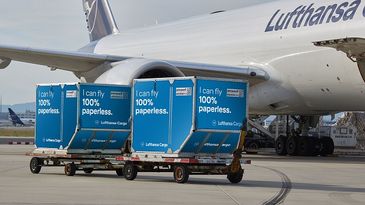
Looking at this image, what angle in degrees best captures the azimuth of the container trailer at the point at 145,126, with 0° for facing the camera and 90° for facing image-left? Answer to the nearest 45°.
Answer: approximately 315°

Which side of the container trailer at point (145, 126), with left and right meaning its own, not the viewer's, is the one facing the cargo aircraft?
left

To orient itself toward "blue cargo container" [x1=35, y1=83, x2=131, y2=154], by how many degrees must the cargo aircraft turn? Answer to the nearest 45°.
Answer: approximately 90° to its right

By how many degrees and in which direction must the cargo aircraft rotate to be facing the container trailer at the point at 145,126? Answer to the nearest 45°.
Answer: approximately 90° to its right

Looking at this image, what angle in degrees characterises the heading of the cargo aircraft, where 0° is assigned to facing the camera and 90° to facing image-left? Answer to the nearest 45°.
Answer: approximately 315°
